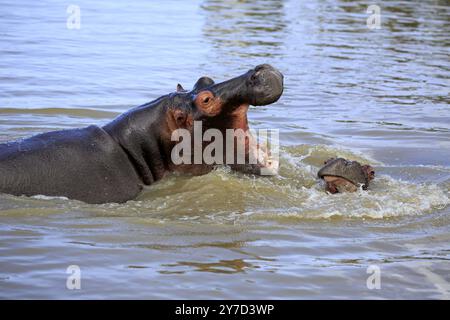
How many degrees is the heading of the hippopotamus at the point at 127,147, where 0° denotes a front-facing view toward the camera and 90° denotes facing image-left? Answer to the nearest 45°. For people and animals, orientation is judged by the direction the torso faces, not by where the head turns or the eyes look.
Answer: approximately 270°
